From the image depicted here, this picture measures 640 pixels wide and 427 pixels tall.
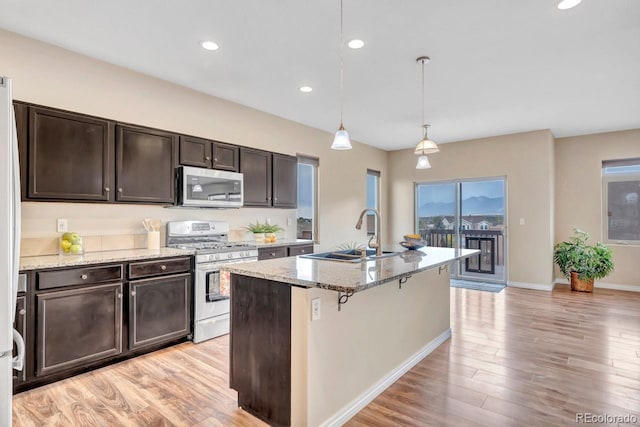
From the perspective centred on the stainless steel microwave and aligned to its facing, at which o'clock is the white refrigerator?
The white refrigerator is roughly at 2 o'clock from the stainless steel microwave.

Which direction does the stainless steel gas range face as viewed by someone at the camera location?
facing the viewer and to the right of the viewer

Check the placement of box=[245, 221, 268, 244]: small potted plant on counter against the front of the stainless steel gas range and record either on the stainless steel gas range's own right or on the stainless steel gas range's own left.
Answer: on the stainless steel gas range's own left

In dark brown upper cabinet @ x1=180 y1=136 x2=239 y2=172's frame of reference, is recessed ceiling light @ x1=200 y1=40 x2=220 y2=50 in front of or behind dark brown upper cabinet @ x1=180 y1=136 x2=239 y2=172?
in front

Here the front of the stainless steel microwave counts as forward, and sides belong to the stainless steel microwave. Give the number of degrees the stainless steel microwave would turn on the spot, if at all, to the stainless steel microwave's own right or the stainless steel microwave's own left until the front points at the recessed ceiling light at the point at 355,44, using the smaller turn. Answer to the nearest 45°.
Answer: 0° — it already faces it

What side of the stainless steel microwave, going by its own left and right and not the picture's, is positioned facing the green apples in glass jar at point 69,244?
right

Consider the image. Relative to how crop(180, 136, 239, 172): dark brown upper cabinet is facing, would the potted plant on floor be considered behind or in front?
in front

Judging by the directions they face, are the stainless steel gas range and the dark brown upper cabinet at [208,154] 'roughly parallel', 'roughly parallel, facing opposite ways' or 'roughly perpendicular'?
roughly parallel

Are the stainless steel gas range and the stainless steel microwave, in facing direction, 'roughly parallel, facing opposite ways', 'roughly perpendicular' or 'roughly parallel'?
roughly parallel

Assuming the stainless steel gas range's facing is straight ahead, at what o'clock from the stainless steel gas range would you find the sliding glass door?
The sliding glass door is roughly at 10 o'clock from the stainless steel gas range.

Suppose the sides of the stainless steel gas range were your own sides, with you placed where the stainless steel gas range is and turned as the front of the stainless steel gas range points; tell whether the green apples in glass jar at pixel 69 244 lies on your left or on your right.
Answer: on your right

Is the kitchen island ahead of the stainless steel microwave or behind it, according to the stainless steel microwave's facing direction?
ahead

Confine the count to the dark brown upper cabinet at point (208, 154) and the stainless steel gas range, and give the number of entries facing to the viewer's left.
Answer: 0
